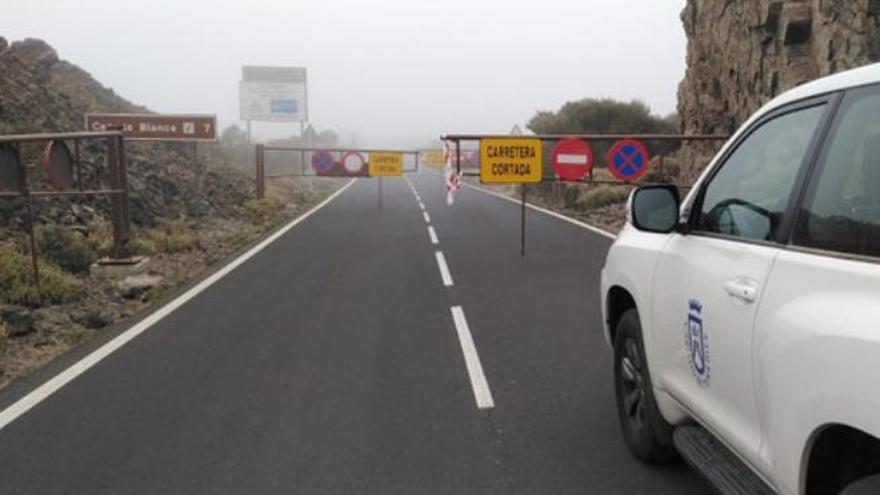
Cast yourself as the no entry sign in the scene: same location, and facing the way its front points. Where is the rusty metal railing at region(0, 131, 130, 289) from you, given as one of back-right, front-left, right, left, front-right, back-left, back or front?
front-right

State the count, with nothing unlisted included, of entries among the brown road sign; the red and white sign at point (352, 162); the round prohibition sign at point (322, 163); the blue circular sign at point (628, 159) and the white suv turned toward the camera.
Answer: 4

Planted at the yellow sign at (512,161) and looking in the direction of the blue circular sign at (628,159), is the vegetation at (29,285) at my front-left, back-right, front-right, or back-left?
back-right

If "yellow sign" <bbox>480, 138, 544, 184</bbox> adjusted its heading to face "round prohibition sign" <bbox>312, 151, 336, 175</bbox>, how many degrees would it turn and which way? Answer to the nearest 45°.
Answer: approximately 135° to its right

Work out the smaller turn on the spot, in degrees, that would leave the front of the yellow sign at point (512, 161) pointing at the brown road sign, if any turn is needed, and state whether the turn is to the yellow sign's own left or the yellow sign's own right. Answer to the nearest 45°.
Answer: approximately 90° to the yellow sign's own right

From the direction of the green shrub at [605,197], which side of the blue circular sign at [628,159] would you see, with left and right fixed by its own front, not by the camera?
back

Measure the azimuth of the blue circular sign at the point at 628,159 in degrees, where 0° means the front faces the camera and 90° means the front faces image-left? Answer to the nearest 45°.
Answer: approximately 0°

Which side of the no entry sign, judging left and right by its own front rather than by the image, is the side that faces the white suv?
front

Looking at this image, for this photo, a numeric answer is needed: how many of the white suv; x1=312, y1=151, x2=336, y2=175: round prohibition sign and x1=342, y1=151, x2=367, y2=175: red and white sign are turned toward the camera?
2

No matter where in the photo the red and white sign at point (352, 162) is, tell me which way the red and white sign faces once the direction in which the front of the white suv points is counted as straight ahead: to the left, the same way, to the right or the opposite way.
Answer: the opposite way

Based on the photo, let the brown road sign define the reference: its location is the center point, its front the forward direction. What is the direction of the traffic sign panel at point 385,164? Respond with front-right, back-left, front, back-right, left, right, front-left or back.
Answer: back-left
